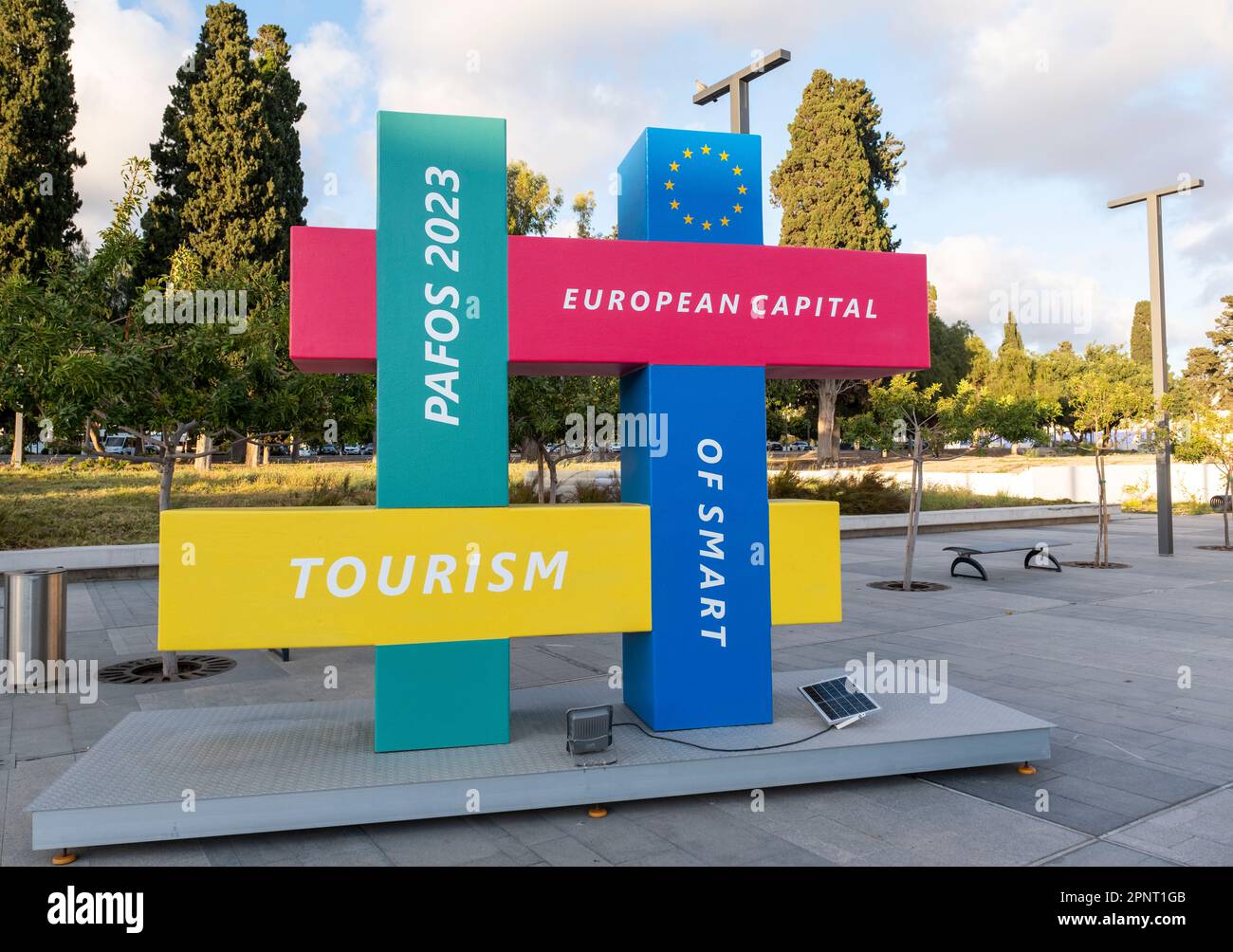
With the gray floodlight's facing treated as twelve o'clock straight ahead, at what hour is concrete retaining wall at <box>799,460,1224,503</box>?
The concrete retaining wall is roughly at 1 o'clock from the gray floodlight.

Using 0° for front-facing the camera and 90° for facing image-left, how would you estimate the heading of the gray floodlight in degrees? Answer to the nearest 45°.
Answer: approximately 180°

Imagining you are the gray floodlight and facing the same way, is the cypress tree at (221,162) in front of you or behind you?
in front

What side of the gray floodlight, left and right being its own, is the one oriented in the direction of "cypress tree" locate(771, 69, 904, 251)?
front

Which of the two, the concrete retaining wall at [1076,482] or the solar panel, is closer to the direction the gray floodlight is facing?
the concrete retaining wall

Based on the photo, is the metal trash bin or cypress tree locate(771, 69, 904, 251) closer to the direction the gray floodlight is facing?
the cypress tree
